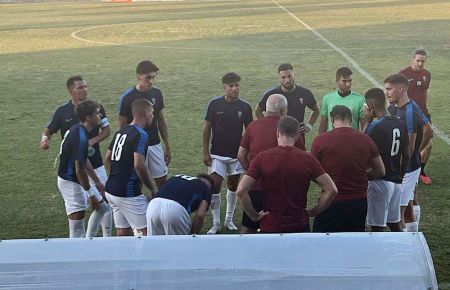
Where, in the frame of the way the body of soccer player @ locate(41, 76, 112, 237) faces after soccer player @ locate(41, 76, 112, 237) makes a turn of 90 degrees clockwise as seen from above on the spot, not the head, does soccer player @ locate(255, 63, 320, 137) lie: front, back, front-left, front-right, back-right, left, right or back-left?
back-left

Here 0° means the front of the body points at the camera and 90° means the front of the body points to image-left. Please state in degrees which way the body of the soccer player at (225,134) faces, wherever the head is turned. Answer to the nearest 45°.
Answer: approximately 0°

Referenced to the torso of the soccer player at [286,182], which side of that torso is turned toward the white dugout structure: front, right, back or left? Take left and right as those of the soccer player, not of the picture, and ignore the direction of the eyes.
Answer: back

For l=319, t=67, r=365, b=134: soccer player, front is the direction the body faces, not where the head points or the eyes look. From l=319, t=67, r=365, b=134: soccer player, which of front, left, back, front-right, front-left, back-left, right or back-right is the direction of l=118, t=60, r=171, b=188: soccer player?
right

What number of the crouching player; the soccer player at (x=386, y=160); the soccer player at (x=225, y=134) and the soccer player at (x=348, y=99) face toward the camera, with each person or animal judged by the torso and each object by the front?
2

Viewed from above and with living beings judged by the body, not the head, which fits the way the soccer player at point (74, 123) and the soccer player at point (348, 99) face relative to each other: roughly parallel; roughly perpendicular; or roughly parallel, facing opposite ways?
roughly perpendicular

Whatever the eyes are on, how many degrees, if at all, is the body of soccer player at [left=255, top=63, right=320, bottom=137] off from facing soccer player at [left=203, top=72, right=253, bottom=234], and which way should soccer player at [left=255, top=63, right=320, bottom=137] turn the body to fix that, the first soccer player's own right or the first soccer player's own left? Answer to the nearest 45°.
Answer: approximately 45° to the first soccer player's own right

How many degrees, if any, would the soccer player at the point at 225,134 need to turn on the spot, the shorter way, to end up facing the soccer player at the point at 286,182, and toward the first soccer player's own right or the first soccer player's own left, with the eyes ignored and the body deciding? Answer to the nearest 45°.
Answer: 0° — they already face them

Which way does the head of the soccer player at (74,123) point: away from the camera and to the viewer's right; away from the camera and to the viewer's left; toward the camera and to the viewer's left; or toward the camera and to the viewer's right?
toward the camera and to the viewer's right

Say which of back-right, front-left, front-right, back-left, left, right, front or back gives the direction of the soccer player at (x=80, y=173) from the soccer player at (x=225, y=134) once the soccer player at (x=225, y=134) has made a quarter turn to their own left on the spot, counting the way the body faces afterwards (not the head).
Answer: back-right

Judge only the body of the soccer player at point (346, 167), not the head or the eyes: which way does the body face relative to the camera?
away from the camera

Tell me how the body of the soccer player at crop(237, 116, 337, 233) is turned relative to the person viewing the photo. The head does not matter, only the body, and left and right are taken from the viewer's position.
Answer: facing away from the viewer

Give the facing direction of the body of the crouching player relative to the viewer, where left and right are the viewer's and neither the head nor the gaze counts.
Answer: facing away from the viewer and to the right of the viewer

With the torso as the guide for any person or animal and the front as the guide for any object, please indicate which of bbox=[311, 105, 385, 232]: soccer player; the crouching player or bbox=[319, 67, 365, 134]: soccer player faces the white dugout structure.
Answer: bbox=[319, 67, 365, 134]: soccer player
